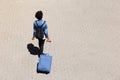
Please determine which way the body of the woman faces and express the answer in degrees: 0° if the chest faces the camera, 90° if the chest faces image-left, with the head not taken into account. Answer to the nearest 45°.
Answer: approximately 180°
